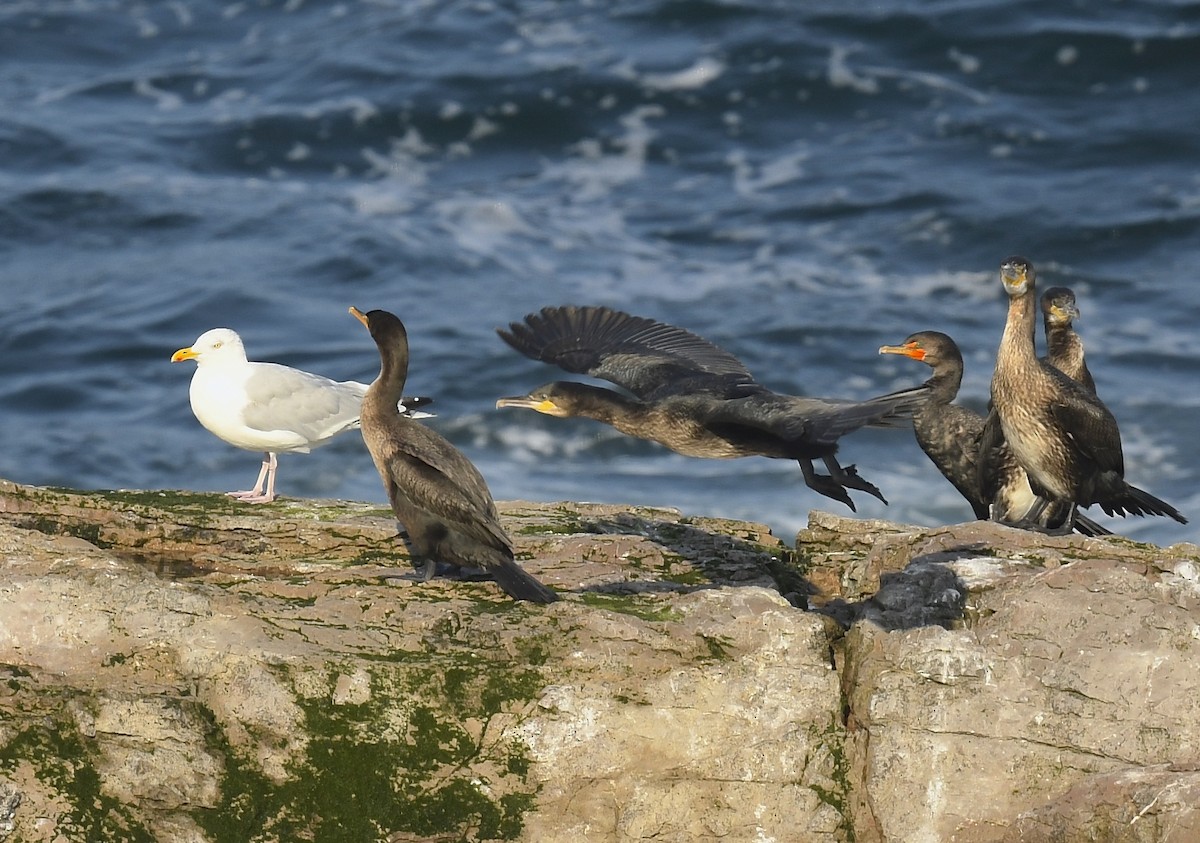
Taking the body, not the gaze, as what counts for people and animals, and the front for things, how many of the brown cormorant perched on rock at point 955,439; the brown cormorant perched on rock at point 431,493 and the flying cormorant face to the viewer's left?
3

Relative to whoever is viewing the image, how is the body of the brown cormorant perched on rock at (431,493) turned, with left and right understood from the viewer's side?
facing to the left of the viewer

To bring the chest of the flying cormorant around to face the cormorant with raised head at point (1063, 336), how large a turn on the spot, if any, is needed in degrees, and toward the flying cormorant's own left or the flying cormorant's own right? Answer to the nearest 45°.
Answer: approximately 180°

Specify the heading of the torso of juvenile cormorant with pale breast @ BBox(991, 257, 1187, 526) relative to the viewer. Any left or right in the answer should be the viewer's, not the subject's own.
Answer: facing the viewer and to the left of the viewer

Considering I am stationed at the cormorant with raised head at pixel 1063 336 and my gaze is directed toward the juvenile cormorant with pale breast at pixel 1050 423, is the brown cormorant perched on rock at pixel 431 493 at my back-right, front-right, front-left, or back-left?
front-right

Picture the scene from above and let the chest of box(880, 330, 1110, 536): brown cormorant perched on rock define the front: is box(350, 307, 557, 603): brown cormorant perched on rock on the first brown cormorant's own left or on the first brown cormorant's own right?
on the first brown cormorant's own left

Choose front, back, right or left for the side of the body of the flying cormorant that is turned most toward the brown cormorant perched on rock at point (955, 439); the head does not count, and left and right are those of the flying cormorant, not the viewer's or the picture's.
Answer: back

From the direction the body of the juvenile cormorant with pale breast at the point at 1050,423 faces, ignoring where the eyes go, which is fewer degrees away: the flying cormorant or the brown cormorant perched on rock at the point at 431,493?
the brown cormorant perched on rock

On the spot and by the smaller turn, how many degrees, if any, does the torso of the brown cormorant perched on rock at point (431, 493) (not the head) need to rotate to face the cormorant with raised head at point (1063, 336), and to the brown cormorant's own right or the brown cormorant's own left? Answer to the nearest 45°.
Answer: approximately 135° to the brown cormorant's own right

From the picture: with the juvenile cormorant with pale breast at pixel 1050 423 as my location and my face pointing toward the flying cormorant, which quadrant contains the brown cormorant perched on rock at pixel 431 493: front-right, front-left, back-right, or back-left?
front-left

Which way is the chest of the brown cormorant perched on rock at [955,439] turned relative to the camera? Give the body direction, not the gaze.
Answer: to the viewer's left

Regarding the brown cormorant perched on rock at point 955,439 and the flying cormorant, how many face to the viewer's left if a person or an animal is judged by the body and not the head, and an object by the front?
2

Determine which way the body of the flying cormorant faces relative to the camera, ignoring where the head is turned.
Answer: to the viewer's left
